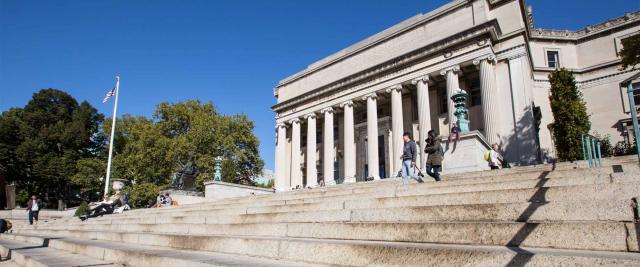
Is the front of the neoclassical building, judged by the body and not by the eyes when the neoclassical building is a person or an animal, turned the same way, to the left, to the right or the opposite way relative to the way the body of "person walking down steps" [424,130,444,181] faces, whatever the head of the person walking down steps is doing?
the same way

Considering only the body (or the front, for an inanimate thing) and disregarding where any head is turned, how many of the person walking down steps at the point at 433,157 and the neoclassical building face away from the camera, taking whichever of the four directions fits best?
0

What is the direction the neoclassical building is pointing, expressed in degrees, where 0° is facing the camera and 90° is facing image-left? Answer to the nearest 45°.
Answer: approximately 45°

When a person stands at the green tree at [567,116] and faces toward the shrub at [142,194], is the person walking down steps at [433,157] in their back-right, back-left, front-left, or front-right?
front-left

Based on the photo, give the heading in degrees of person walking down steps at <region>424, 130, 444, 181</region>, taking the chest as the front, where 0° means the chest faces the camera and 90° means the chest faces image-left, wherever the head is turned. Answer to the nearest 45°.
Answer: approximately 45°

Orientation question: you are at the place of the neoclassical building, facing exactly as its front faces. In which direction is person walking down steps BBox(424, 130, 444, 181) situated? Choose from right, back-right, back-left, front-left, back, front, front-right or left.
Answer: front-left

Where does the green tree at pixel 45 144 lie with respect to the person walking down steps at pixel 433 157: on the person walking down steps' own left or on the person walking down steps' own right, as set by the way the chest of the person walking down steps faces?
on the person walking down steps' own right

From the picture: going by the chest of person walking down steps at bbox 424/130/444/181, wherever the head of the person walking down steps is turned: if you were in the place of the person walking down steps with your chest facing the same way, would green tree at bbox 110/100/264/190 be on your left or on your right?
on your right

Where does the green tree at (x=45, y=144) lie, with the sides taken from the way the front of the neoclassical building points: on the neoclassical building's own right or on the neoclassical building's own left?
on the neoclassical building's own right

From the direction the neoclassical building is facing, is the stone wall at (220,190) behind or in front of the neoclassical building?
in front

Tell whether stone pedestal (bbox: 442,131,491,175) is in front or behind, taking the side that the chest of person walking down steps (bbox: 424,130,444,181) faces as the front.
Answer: behind
